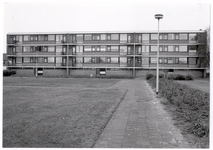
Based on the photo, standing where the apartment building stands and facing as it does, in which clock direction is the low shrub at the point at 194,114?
The low shrub is roughly at 12 o'clock from the apartment building.

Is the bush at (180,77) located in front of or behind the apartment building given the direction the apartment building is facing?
in front

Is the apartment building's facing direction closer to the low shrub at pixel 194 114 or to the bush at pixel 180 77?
the low shrub

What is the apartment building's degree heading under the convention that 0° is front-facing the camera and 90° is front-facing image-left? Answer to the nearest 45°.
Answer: approximately 0°
